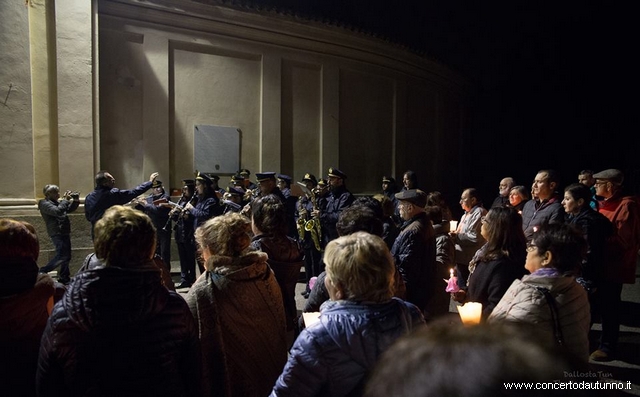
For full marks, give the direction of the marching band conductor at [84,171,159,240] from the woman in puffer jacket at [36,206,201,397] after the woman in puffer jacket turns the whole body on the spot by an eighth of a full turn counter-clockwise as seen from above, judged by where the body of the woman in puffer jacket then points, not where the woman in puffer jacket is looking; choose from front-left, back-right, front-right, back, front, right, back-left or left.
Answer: front-right

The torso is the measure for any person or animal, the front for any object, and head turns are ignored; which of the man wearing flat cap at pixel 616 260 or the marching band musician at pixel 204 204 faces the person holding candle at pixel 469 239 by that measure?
the man wearing flat cap

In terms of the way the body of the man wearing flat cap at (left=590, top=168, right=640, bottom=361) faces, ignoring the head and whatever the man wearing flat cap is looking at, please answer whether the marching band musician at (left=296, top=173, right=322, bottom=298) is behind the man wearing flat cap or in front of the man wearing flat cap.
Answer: in front

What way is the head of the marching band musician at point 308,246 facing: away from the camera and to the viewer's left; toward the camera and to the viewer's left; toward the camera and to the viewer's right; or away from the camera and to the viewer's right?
toward the camera and to the viewer's left

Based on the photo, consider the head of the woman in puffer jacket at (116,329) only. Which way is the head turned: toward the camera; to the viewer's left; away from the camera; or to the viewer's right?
away from the camera

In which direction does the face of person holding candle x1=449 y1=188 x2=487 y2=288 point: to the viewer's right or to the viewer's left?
to the viewer's left

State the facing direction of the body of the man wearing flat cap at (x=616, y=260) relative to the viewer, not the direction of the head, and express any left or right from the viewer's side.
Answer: facing to the left of the viewer

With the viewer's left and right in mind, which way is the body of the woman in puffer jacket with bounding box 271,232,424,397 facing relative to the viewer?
facing away from the viewer and to the left of the viewer

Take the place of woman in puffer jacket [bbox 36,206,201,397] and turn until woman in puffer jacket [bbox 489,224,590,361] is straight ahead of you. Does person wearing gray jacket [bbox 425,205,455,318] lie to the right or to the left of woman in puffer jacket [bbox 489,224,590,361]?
left

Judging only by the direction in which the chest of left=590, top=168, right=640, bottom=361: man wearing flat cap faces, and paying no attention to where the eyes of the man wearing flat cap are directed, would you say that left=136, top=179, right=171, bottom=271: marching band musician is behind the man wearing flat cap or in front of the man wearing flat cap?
in front

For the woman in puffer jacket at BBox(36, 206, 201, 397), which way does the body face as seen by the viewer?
away from the camera
